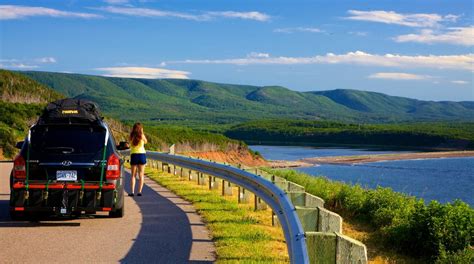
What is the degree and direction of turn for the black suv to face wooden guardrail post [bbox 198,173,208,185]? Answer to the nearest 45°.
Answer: approximately 45° to its right

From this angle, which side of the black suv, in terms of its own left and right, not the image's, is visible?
back

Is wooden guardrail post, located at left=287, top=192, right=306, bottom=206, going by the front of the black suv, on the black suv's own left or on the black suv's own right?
on the black suv's own right

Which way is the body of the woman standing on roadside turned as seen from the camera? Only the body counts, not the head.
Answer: away from the camera

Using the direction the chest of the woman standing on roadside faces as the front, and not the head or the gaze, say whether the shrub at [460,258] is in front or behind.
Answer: behind

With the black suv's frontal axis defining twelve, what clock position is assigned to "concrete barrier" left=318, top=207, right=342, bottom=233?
The concrete barrier is roughly at 5 o'clock from the black suv.

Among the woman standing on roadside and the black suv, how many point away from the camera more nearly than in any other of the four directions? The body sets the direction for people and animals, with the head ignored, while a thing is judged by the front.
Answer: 2

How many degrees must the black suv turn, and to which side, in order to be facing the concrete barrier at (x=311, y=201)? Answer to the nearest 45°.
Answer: approximately 135° to its right
